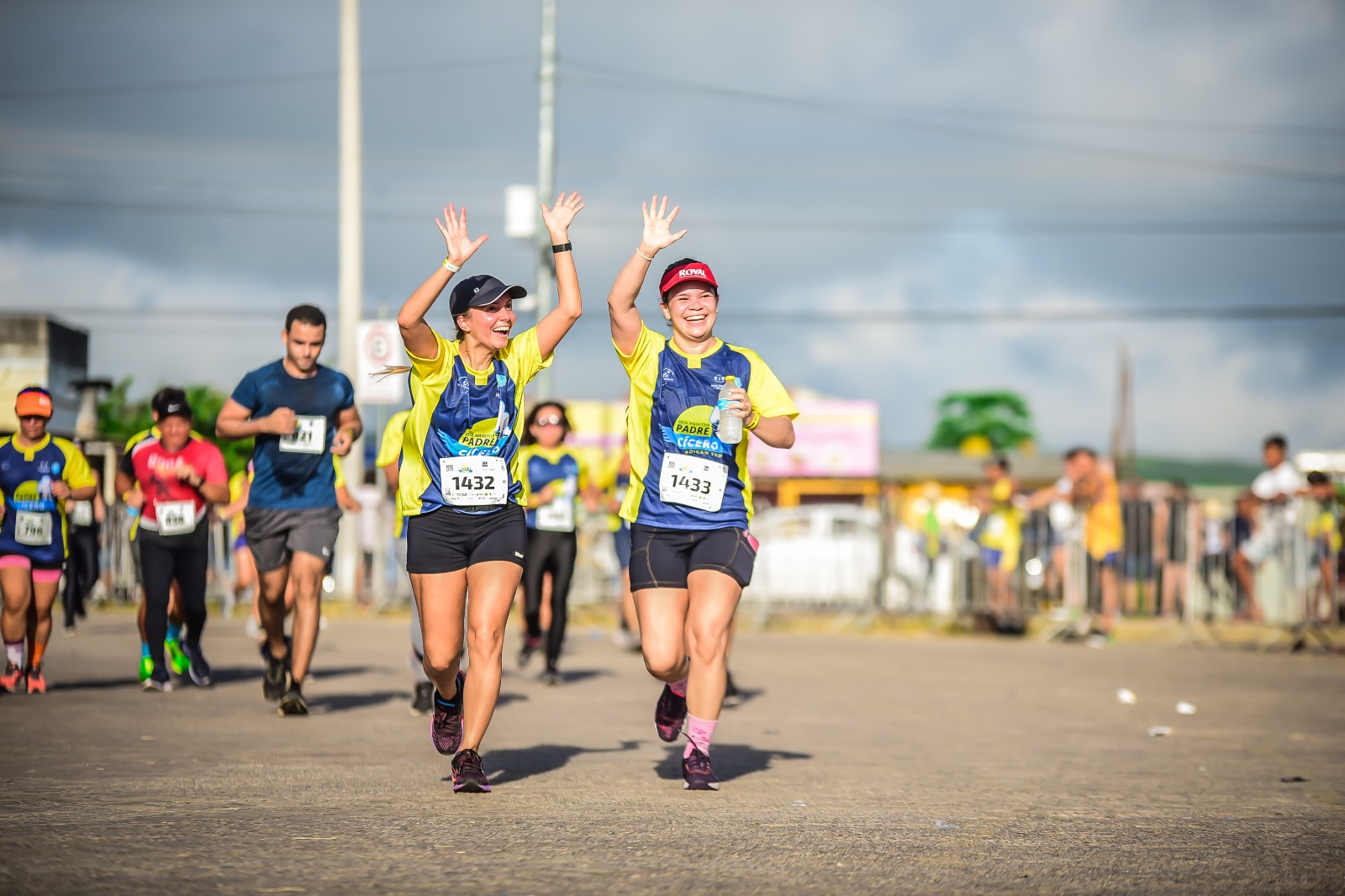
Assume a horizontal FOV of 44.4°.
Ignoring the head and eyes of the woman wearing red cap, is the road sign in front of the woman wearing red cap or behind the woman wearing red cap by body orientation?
behind

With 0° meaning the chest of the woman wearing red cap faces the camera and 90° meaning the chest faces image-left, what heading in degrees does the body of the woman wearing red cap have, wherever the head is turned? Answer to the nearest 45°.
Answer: approximately 0°

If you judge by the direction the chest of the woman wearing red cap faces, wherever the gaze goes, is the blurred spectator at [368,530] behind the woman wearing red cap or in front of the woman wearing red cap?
behind

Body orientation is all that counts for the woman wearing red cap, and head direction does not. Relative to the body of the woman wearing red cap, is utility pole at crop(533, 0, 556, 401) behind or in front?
behind

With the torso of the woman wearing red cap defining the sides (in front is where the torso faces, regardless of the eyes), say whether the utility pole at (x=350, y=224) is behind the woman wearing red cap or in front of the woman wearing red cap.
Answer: behind
